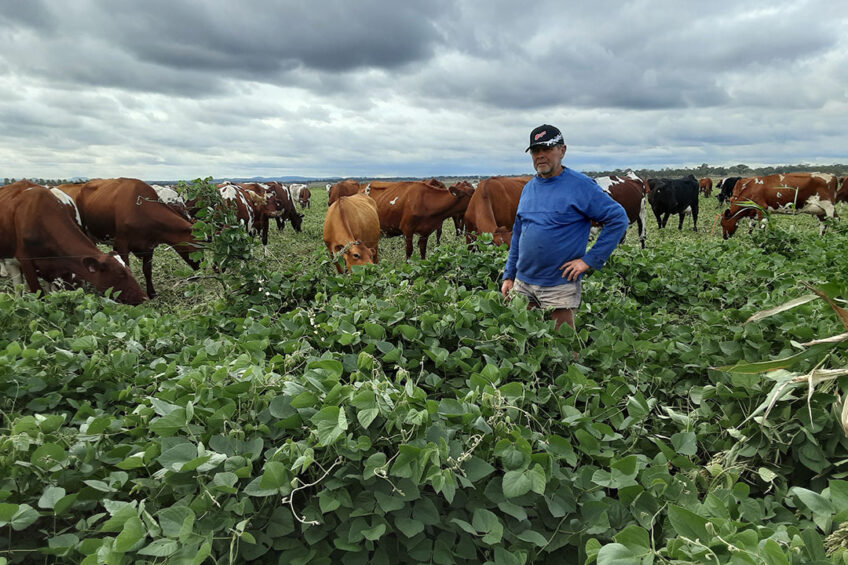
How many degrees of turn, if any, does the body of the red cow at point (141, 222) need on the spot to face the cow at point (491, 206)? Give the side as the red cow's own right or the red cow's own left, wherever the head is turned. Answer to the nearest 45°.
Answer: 0° — it already faces it

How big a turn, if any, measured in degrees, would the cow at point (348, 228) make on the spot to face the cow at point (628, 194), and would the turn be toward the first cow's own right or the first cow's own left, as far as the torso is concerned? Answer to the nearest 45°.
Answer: approximately 135° to the first cow's own left

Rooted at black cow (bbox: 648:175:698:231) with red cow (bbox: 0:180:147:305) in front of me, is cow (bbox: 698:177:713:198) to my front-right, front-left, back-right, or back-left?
back-right

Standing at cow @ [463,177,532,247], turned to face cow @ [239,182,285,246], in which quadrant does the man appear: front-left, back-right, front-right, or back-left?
back-left

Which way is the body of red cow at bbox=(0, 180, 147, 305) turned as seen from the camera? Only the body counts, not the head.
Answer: to the viewer's right

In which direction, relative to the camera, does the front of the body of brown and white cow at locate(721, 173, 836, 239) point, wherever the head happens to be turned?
to the viewer's left

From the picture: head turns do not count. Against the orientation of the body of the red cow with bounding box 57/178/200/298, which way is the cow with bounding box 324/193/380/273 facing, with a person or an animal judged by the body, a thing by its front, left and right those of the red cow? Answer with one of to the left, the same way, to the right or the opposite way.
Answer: to the right

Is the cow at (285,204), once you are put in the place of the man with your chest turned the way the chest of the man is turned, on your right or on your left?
on your right

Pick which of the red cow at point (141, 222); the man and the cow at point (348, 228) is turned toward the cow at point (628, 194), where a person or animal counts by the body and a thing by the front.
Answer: the red cow

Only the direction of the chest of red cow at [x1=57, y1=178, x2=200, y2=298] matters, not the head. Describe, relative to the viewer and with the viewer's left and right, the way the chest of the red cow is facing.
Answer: facing to the right of the viewer
